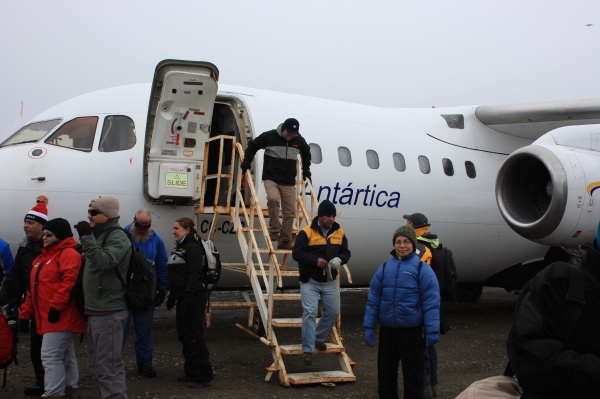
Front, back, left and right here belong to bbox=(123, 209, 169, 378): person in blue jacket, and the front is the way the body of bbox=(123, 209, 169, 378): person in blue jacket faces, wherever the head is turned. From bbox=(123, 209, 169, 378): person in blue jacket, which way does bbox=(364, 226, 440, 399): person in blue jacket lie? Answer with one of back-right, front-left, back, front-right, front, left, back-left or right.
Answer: front-left

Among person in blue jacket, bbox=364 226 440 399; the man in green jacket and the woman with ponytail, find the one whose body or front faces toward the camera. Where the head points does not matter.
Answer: the person in blue jacket

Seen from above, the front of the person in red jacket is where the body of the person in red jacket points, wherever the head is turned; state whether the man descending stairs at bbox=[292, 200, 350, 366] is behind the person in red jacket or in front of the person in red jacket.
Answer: behind

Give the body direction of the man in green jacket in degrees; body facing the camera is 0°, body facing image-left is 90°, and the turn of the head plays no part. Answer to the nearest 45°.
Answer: approximately 90°

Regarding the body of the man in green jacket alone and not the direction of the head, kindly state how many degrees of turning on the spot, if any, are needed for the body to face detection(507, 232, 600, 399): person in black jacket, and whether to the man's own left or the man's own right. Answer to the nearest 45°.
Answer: approximately 135° to the man's own left
